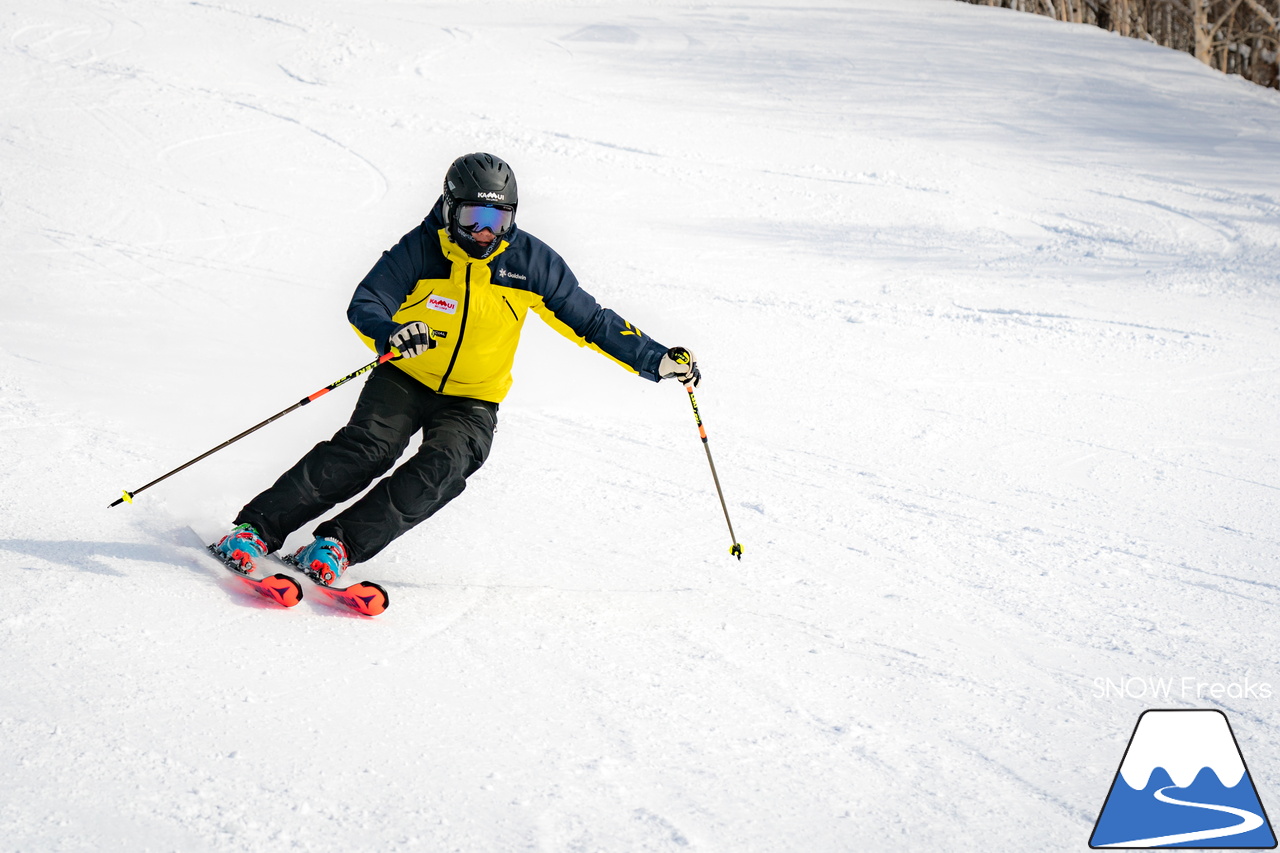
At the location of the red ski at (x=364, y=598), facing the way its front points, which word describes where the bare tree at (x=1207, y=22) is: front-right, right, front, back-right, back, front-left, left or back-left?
left

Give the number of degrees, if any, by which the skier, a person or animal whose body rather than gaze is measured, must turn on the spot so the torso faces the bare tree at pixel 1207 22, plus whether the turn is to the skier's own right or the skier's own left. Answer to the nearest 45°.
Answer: approximately 135° to the skier's own left

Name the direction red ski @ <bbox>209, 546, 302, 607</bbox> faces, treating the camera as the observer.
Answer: facing the viewer and to the right of the viewer

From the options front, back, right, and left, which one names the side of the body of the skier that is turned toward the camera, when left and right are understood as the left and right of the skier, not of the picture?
front
